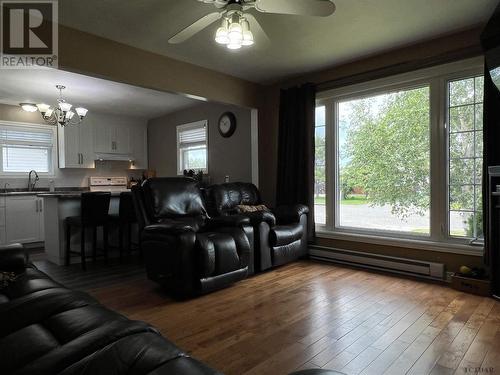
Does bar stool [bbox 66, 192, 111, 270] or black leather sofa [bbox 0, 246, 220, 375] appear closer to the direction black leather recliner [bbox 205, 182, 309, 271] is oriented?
the black leather sofa

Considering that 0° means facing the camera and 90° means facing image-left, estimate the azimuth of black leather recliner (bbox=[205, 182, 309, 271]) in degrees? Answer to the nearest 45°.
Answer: approximately 315°

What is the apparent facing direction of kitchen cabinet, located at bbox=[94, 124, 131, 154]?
toward the camera

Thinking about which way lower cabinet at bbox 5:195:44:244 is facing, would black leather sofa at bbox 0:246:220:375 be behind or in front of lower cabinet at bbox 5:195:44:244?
in front

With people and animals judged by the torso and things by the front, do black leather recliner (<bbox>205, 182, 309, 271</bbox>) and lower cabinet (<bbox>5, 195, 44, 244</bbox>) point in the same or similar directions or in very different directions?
same or similar directions

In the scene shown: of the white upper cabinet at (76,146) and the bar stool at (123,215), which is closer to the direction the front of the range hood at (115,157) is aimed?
the bar stool

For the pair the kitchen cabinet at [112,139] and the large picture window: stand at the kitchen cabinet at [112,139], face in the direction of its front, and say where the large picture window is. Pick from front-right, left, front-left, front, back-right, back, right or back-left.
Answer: front-left

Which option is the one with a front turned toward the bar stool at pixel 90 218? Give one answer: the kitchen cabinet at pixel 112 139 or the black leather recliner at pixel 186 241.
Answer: the kitchen cabinet

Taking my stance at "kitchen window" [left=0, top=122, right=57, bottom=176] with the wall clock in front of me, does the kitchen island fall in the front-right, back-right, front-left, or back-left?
front-right

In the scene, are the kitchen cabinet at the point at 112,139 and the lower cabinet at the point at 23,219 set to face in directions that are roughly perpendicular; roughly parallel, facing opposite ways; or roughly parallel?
roughly parallel

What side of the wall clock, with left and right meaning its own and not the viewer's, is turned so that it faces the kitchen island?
front

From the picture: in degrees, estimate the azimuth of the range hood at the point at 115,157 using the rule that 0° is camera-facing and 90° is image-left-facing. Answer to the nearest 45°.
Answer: approximately 0°

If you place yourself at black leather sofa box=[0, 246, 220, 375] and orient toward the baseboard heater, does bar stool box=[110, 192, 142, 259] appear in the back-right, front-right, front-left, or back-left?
front-left

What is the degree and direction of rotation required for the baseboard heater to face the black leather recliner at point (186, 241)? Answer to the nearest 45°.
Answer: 0° — it already faces it

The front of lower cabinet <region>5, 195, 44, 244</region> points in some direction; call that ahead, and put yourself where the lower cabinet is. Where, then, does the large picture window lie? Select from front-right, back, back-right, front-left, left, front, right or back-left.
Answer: front-left

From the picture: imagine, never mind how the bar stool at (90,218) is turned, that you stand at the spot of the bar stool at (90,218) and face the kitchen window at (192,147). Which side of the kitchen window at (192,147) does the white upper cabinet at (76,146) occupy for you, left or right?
left

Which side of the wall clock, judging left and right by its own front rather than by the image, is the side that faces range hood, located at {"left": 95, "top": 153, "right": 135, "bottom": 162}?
right

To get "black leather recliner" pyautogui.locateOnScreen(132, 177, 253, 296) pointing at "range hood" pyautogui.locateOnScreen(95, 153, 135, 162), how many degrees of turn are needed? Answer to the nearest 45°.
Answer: approximately 135° to its left

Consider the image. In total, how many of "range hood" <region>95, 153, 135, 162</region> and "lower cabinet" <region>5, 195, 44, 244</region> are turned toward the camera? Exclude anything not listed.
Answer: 2

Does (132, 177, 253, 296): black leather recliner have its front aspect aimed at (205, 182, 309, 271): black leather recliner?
no

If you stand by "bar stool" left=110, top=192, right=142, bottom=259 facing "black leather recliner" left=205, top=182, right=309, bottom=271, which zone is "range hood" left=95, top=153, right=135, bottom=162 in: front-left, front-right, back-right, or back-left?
back-left

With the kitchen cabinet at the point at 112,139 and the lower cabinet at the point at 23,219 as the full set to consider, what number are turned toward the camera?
2
